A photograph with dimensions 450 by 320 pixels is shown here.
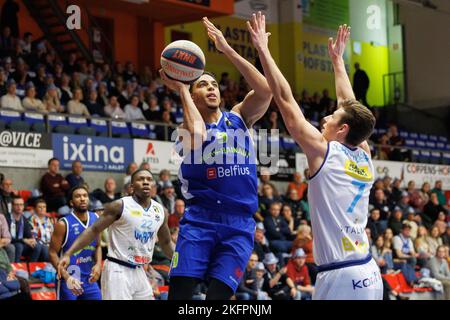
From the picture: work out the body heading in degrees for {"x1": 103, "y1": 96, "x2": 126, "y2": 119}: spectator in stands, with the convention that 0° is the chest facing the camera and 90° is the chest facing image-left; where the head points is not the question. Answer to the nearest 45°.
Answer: approximately 315°

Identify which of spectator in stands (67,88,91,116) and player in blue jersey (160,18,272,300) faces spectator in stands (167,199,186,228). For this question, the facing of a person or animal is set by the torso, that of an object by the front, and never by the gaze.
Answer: spectator in stands (67,88,91,116)

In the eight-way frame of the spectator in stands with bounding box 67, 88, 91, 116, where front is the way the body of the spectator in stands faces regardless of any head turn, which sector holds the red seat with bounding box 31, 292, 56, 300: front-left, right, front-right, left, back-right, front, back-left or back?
front-right

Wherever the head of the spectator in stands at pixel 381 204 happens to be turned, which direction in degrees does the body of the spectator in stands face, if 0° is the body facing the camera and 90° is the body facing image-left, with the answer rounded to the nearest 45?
approximately 0°

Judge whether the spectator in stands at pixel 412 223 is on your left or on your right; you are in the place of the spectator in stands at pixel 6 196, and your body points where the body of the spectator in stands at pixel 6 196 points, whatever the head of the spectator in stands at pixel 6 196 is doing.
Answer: on your left
